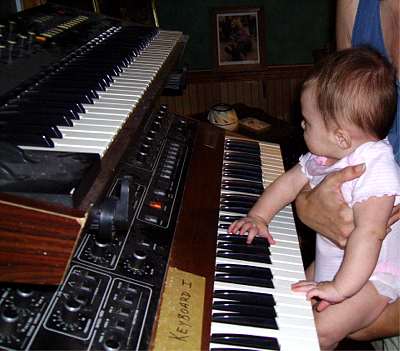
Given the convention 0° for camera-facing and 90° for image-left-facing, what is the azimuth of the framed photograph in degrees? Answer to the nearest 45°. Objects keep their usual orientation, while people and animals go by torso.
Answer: approximately 0°

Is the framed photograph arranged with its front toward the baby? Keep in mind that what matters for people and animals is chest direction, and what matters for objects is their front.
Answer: yes

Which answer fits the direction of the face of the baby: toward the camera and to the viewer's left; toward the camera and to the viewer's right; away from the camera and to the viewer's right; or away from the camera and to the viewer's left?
away from the camera and to the viewer's left
